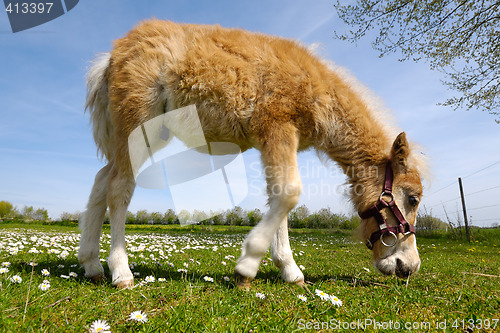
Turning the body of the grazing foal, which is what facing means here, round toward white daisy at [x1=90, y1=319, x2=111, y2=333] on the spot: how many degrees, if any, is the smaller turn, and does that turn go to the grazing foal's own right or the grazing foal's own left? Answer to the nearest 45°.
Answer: approximately 135° to the grazing foal's own right

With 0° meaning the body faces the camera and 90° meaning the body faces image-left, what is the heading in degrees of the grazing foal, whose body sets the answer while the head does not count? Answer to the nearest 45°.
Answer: approximately 270°

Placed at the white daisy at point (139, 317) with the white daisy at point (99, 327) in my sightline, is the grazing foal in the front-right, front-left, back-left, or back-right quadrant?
back-right
